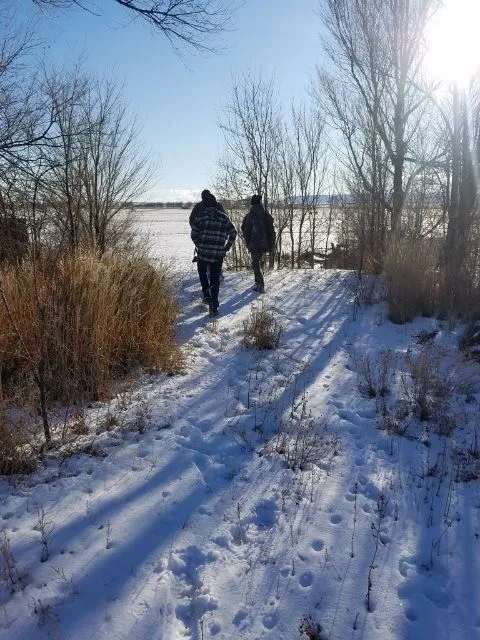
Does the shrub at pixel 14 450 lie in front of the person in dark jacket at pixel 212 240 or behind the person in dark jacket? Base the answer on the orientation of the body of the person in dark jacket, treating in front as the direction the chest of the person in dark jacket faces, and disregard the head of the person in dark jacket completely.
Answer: behind

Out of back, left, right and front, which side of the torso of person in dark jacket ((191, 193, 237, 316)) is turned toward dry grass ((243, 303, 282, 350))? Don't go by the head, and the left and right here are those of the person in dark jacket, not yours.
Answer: back

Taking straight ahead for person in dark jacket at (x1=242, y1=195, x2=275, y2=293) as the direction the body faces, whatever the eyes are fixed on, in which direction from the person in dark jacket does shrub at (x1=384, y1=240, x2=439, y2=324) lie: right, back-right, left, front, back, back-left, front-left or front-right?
back-right

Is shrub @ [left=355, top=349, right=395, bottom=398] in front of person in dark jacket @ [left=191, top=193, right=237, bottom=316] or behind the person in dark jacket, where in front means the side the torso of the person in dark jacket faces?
behind

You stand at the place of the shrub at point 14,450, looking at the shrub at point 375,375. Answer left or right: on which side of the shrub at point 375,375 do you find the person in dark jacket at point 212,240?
left

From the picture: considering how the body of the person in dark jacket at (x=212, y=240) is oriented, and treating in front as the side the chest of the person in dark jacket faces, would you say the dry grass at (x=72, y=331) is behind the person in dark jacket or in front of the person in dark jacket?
behind

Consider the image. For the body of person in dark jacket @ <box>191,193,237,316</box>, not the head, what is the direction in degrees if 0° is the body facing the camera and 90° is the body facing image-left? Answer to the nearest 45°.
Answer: approximately 180°

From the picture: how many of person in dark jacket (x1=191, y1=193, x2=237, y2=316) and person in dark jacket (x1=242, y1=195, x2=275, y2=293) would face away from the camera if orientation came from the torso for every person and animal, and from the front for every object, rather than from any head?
2

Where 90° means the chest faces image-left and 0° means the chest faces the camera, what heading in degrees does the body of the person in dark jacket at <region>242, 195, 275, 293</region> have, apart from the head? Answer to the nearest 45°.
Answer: approximately 180°

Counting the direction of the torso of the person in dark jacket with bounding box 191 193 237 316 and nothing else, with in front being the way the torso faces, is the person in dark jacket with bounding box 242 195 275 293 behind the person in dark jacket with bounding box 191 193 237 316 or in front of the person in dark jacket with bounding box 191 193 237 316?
in front

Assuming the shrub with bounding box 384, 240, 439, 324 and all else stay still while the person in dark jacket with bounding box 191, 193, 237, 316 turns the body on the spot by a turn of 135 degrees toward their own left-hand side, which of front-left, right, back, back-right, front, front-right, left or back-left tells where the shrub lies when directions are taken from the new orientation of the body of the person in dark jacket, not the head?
back-left

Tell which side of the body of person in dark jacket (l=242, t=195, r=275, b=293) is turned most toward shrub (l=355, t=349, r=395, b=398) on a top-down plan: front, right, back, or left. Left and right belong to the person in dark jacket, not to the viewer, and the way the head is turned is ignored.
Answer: back
